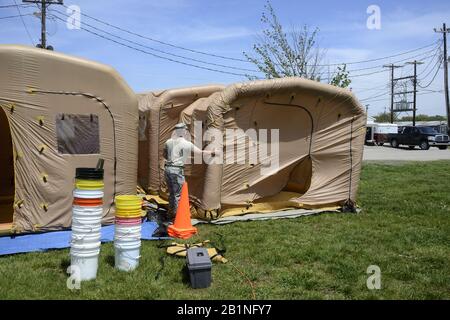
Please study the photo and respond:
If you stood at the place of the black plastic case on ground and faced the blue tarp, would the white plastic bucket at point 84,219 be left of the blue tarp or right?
left

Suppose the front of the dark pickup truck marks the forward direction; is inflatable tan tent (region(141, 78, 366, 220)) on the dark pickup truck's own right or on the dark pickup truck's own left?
on the dark pickup truck's own right

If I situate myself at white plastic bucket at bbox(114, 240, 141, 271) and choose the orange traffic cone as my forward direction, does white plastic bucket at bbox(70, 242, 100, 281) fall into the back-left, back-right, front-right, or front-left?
back-left

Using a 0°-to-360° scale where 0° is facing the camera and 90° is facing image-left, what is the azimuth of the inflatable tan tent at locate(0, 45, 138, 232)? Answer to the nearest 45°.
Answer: approximately 0°

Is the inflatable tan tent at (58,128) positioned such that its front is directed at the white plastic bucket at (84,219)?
yes

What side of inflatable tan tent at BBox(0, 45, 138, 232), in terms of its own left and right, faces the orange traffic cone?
left

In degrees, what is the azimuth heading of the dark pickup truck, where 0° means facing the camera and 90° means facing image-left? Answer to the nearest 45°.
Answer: approximately 315°

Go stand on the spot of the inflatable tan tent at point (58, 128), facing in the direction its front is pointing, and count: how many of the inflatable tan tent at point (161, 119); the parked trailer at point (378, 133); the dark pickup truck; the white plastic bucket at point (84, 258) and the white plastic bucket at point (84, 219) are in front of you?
2
